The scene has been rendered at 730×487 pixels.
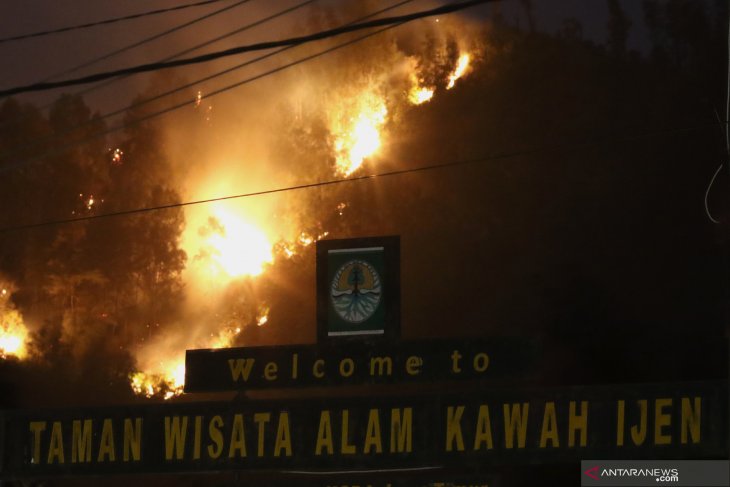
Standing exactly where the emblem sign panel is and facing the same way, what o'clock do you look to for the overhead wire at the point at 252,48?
The overhead wire is roughly at 1 o'clock from the emblem sign panel.

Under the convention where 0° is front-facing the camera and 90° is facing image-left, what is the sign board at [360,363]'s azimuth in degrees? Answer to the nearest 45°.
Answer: approximately 0°

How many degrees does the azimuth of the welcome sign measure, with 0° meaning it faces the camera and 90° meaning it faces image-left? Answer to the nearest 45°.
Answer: approximately 0°

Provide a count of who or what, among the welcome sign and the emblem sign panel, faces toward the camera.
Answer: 2
